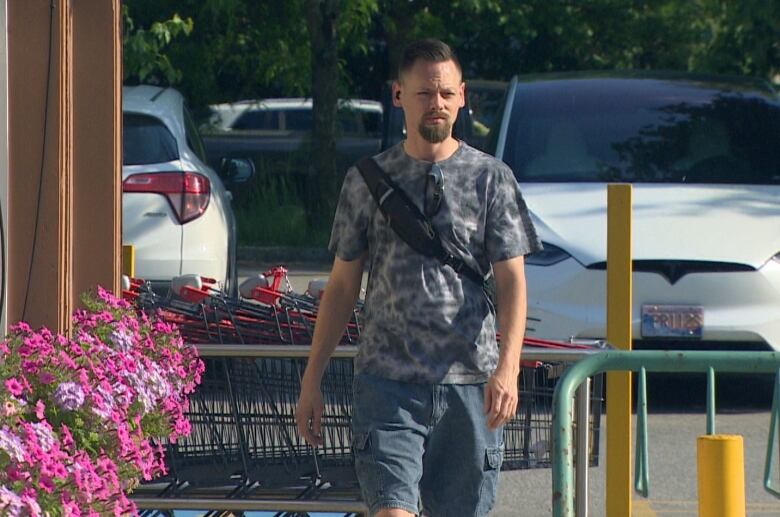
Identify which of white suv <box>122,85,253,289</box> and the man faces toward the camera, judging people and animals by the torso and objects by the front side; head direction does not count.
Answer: the man

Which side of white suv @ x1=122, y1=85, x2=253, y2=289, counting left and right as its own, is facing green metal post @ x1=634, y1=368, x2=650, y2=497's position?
back

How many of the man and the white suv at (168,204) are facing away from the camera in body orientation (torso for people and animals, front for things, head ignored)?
1

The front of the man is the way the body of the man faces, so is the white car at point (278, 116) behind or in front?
behind

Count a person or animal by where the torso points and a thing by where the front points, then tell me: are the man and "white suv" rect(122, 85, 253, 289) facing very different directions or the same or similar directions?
very different directions

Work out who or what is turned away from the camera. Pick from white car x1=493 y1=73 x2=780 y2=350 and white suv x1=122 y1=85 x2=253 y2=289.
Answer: the white suv

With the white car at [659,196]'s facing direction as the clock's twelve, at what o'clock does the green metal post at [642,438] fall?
The green metal post is roughly at 12 o'clock from the white car.

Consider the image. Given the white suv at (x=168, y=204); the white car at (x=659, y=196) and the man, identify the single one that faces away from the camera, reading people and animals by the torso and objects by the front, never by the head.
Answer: the white suv

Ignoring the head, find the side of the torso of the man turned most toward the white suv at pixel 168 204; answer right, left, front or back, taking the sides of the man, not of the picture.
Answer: back

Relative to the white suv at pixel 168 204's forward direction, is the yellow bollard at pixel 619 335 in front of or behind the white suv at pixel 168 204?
behind

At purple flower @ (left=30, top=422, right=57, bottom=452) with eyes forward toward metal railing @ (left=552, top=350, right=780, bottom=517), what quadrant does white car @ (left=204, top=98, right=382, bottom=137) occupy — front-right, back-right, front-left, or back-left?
front-left

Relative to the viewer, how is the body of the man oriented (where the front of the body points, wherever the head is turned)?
toward the camera

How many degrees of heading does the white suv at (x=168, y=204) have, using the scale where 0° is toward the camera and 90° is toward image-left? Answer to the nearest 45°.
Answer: approximately 180°

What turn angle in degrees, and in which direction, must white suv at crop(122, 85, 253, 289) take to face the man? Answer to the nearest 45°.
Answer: approximately 180°

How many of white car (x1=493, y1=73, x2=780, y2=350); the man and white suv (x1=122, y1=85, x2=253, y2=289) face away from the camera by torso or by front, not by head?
1
